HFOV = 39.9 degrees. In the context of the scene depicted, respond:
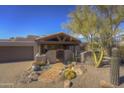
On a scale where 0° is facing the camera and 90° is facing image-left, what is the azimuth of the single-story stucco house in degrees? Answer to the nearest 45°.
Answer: approximately 0°

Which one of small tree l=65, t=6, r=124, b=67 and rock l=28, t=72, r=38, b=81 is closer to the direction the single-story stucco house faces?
the rock

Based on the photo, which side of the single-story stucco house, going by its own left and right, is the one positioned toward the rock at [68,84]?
front

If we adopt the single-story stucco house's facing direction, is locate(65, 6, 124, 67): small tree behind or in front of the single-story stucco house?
in front

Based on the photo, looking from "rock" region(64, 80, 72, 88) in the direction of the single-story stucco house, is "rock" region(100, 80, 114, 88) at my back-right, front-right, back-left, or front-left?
back-right

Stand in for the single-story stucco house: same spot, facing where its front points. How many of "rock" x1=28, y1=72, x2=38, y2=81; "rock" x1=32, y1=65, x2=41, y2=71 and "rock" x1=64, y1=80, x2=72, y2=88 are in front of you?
3

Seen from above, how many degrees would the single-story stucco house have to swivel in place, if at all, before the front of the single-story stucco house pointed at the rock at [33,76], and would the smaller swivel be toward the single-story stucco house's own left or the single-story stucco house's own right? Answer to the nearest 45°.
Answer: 0° — it already faces it

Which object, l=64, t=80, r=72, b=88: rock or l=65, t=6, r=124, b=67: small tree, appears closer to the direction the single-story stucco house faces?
the rock

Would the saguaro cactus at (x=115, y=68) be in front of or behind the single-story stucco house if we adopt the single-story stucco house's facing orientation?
in front
